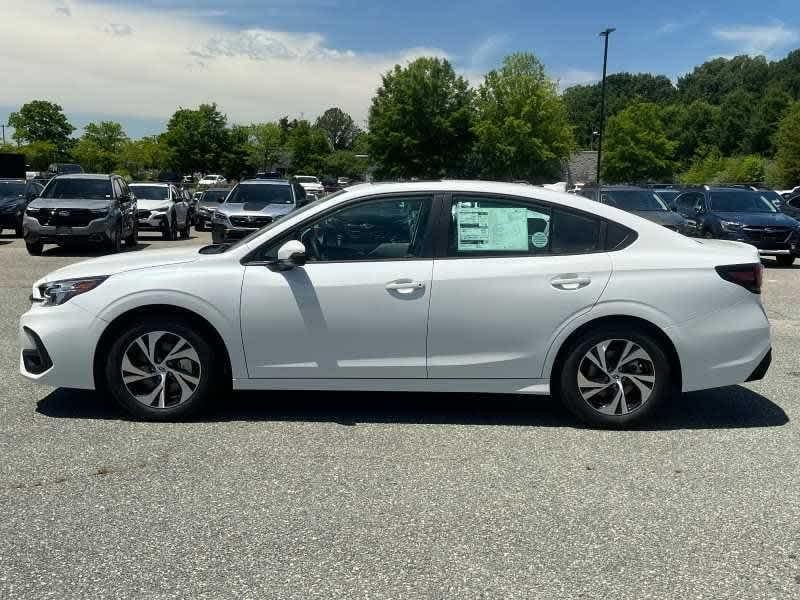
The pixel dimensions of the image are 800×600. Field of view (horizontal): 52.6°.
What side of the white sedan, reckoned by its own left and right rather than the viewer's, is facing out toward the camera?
left

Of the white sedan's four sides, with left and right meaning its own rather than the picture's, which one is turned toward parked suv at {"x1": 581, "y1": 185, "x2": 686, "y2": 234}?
right

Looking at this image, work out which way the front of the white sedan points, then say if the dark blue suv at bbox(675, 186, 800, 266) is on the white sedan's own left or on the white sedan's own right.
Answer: on the white sedan's own right

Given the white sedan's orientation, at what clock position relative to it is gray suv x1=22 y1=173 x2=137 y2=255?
The gray suv is roughly at 2 o'clock from the white sedan.

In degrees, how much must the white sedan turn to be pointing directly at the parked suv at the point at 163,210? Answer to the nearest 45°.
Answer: approximately 90° to its right

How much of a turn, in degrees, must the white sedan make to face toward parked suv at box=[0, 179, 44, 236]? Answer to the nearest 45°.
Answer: approximately 45° to its right

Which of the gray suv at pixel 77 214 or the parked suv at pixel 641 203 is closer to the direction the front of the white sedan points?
the gray suv

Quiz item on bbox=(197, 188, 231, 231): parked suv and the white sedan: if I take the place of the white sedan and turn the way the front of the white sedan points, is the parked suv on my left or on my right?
on my right

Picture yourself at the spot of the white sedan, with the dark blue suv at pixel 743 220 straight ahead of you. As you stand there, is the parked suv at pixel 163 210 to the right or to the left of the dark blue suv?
left

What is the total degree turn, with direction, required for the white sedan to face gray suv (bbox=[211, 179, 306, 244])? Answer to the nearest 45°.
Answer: approximately 90° to its right
